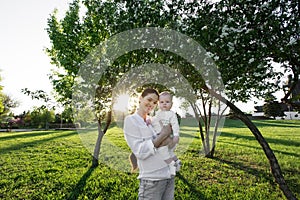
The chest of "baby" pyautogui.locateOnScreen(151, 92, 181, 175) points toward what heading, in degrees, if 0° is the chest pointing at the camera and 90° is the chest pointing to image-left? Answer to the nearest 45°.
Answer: approximately 0°

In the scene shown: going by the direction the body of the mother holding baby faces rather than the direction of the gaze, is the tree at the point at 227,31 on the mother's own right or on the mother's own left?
on the mother's own left
